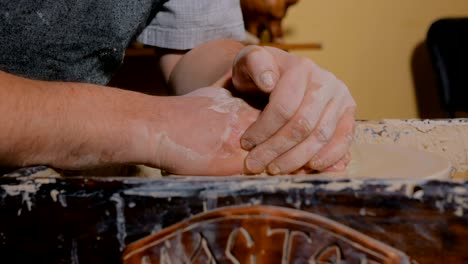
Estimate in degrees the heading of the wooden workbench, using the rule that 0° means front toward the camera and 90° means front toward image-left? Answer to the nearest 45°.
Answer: approximately 0°

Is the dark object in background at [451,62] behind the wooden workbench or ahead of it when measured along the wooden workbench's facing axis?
behind

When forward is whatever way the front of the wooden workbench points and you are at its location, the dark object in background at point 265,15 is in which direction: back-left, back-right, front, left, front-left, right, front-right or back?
back
